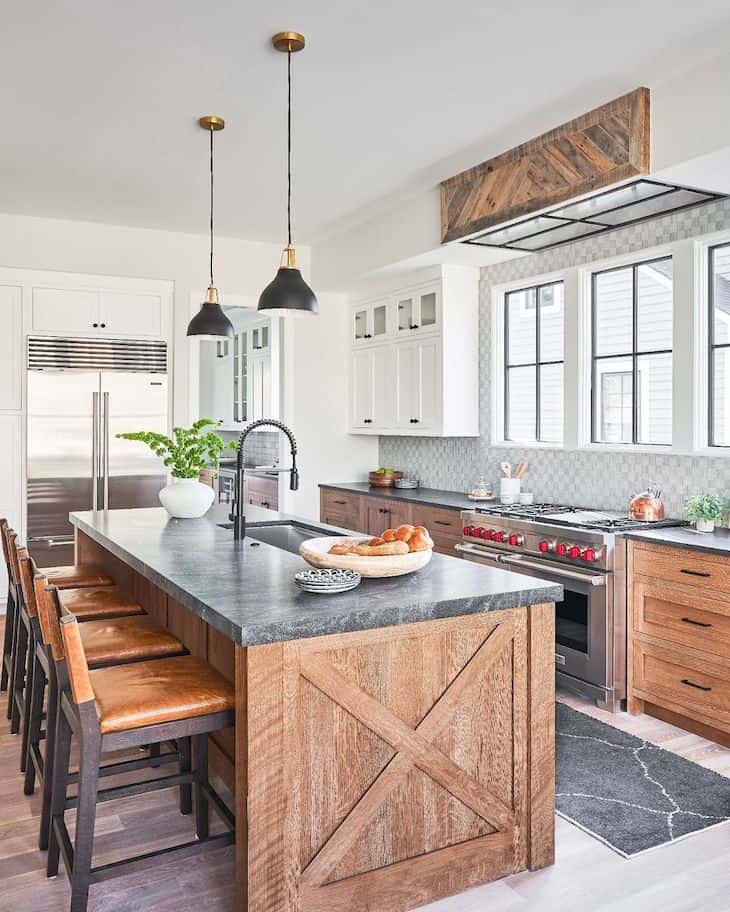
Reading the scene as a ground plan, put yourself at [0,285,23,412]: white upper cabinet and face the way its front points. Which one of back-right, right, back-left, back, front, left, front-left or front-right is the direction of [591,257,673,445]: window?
front-left

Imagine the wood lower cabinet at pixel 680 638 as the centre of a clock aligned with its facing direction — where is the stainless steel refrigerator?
The stainless steel refrigerator is roughly at 2 o'clock from the wood lower cabinet.

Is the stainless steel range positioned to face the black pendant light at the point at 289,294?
yes

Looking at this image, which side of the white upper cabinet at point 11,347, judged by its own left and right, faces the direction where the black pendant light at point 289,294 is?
front

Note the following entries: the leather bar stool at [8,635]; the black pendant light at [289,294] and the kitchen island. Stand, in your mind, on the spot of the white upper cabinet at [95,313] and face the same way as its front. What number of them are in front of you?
3

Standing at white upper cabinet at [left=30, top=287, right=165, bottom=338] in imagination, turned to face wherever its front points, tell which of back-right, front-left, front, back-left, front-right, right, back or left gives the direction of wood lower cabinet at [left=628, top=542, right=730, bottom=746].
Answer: front-left

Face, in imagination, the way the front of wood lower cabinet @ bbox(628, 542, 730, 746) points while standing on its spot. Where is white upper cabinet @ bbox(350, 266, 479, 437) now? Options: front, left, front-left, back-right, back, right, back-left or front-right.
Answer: right

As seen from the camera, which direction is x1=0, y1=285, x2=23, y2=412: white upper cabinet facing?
toward the camera

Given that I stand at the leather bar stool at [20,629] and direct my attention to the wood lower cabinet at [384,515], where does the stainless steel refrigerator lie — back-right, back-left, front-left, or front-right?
front-left

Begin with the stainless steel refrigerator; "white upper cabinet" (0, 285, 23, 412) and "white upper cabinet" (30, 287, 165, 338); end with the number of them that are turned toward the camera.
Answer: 3

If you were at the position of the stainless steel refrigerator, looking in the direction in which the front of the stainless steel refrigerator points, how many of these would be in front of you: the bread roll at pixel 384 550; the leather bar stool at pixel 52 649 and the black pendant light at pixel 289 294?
3

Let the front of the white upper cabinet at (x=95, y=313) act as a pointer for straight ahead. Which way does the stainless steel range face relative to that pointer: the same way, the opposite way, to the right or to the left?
to the right

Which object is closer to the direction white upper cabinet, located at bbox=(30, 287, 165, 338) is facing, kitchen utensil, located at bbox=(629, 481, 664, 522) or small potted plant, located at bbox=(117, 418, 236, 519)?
the small potted plant

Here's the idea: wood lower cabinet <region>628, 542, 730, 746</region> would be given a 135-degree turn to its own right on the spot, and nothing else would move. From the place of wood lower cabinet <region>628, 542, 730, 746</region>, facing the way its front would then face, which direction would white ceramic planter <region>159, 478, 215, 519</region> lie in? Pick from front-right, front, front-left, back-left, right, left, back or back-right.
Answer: left

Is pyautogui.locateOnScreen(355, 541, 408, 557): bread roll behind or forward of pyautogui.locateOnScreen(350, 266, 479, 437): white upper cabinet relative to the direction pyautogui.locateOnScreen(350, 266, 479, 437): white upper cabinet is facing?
forward

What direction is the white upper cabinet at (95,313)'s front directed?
toward the camera

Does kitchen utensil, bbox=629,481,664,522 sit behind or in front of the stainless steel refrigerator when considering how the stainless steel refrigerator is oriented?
in front

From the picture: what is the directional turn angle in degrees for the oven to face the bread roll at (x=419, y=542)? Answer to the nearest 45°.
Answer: approximately 45° to its left

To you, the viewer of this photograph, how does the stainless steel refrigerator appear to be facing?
facing the viewer
